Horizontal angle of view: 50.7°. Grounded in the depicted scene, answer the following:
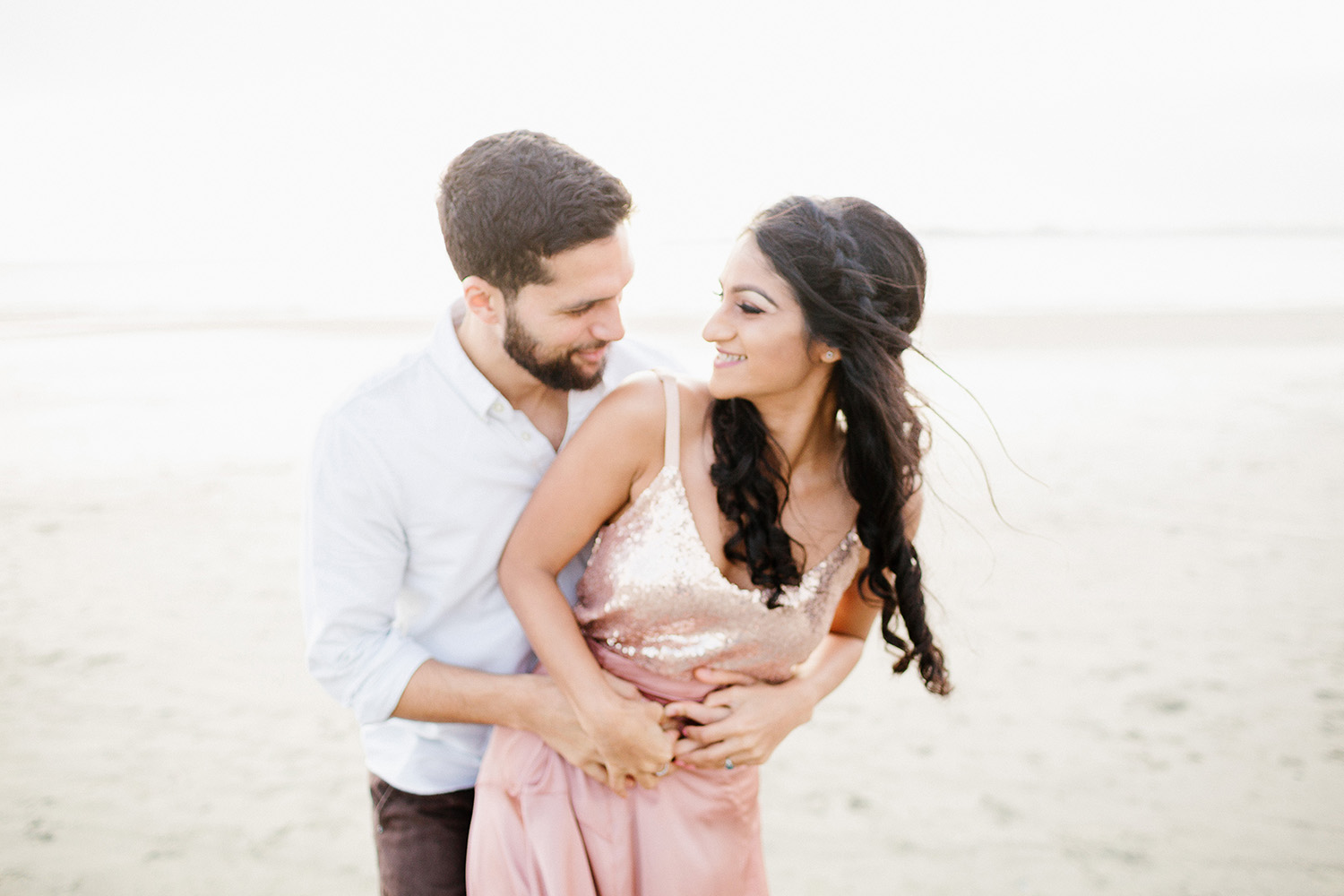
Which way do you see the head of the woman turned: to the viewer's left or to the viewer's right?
to the viewer's left

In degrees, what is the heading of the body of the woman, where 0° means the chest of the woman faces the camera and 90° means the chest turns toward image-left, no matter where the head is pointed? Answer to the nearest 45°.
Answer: approximately 0°

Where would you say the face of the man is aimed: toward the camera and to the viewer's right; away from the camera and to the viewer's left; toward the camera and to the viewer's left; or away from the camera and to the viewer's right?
toward the camera and to the viewer's right

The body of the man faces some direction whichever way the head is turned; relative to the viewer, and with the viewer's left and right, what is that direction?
facing the viewer and to the right of the viewer

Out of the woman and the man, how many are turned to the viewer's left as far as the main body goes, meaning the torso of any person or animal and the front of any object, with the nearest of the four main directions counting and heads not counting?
0
